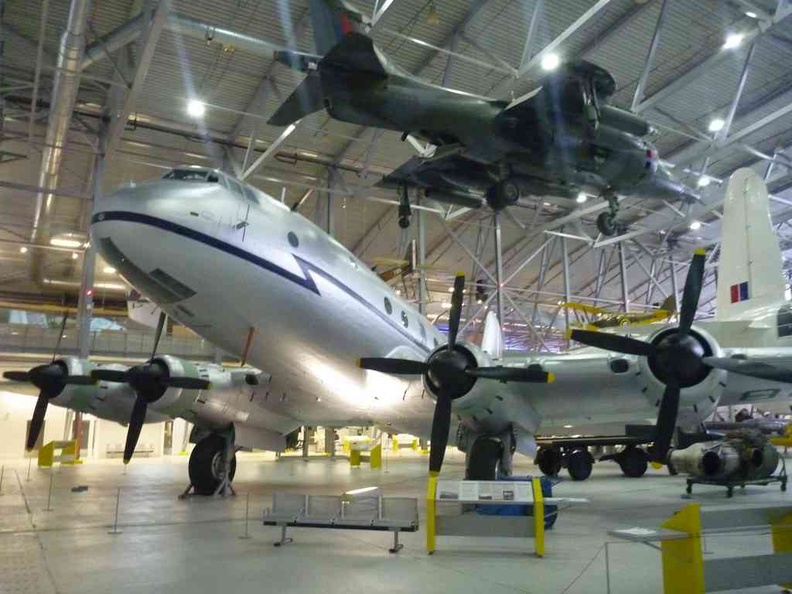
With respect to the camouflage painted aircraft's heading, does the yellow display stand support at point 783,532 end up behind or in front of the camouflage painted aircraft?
in front

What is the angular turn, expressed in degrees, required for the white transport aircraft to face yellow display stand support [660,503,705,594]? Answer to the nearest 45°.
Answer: approximately 90° to its left

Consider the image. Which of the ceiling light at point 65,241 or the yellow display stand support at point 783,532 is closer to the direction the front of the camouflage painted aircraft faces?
the yellow display stand support

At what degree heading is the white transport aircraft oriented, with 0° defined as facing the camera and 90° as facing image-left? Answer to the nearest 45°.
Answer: approximately 45°

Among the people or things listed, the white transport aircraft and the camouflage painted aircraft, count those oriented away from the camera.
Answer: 0

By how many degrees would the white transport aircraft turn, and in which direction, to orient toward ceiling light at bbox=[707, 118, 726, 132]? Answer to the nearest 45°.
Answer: approximately 180°
